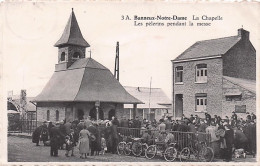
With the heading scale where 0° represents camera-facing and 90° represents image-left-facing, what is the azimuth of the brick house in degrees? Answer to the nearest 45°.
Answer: approximately 45°

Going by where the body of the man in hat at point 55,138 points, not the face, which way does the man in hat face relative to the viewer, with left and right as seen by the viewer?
facing away from the viewer and to the right of the viewer

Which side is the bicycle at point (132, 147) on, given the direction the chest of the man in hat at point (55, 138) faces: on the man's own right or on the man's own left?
on the man's own right

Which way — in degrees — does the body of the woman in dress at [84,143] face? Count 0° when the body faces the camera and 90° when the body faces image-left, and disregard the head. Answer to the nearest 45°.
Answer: approximately 180°

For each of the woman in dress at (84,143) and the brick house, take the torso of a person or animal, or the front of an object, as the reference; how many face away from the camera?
1

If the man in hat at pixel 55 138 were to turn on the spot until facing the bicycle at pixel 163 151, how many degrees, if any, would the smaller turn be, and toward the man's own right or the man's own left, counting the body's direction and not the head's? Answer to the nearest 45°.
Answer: approximately 90° to the man's own right
